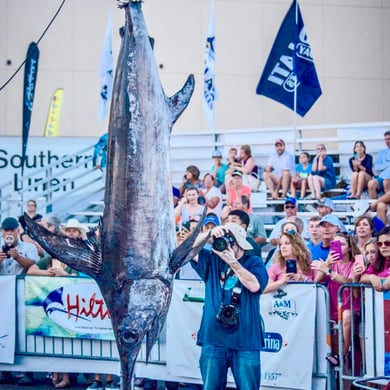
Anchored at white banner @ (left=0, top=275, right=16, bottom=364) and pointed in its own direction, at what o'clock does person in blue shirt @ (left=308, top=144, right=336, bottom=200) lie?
The person in blue shirt is roughly at 8 o'clock from the white banner.

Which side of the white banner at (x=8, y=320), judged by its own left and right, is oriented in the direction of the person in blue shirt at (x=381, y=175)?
left

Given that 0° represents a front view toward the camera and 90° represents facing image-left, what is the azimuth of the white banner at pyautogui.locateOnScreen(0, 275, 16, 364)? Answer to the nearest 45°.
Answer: approximately 0°

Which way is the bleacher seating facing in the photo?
toward the camera

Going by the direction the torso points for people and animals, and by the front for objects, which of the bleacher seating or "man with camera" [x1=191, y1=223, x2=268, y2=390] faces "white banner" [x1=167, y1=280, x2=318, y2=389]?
the bleacher seating

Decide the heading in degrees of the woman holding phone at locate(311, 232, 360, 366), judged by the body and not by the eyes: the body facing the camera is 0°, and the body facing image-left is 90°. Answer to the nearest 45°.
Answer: approximately 45°

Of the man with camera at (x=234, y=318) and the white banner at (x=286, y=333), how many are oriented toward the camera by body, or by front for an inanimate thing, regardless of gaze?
2

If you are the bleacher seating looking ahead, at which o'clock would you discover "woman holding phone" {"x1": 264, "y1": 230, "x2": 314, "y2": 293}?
The woman holding phone is roughly at 12 o'clock from the bleacher seating.

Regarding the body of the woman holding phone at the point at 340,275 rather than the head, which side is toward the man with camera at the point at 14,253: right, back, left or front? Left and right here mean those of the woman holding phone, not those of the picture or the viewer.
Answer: right

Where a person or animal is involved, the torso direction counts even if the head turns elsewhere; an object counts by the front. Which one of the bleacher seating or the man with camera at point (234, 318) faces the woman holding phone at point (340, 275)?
the bleacher seating

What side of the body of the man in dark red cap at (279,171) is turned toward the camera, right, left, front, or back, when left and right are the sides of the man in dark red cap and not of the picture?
front

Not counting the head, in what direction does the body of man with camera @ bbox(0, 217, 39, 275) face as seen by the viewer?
toward the camera

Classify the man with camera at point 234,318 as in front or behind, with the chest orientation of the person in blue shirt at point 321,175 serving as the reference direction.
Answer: in front
